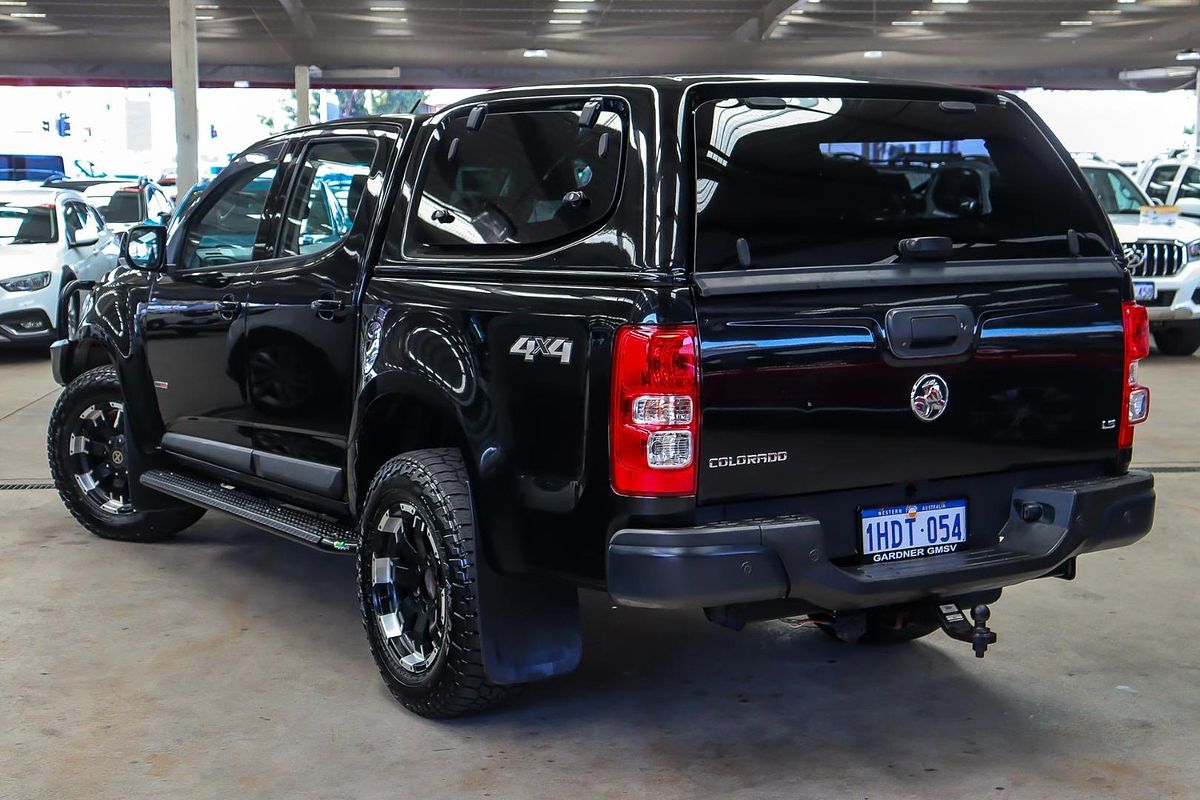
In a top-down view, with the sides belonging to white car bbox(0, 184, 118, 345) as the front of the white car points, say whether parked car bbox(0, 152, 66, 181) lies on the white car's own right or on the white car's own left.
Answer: on the white car's own right

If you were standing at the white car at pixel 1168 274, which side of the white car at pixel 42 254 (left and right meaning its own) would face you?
left

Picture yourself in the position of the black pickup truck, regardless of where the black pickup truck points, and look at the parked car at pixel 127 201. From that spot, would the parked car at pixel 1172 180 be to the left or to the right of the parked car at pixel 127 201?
right

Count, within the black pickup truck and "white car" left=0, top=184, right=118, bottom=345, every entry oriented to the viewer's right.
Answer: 0

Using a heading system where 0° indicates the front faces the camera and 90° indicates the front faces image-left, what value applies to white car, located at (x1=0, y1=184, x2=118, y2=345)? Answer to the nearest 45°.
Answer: approximately 45°

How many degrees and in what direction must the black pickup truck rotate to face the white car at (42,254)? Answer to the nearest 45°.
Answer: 0° — it already faces it

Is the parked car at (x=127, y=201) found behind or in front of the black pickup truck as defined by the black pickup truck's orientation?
in front

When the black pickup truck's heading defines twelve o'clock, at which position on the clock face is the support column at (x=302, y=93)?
The support column is roughly at 1 o'clock from the black pickup truck.

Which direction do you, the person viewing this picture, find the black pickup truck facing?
facing away from the viewer and to the left of the viewer

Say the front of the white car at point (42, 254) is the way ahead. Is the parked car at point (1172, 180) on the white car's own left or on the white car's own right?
on the white car's own left
